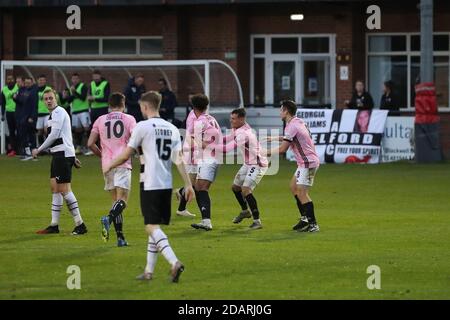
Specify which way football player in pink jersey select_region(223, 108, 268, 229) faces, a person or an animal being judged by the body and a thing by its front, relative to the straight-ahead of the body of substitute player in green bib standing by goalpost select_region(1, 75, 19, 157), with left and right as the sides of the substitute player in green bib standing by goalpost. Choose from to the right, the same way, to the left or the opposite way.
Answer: to the right

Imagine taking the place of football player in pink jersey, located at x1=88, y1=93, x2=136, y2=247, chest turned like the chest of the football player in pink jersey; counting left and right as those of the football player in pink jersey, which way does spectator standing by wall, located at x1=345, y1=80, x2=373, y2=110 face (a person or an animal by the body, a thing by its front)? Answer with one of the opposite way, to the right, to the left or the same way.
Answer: the opposite way

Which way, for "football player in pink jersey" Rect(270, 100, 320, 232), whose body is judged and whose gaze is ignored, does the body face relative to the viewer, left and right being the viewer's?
facing to the left of the viewer

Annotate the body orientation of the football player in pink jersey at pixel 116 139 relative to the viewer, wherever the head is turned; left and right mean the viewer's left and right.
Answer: facing away from the viewer

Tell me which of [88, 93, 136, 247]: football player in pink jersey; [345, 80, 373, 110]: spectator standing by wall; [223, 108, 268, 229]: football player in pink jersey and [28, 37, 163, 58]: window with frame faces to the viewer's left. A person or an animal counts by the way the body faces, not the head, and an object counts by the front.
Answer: [223, 108, 268, 229]: football player in pink jersey

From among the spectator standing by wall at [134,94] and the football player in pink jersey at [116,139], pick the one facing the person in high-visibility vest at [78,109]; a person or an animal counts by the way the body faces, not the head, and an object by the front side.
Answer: the football player in pink jersey

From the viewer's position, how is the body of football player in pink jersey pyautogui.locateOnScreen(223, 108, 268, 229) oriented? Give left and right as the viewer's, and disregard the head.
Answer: facing to the left of the viewer

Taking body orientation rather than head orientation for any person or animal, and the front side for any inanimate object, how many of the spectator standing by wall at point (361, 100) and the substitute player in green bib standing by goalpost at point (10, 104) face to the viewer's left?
0

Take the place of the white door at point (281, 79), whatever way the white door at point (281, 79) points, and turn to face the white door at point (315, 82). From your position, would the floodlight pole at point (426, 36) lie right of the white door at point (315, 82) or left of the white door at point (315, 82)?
right

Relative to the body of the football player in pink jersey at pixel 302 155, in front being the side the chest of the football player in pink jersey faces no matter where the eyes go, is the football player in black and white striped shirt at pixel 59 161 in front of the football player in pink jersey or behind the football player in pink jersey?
in front

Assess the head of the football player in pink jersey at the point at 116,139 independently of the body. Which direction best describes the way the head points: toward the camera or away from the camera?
away from the camera

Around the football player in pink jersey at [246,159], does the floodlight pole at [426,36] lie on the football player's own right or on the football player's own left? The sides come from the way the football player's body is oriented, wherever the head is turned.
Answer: on the football player's own right

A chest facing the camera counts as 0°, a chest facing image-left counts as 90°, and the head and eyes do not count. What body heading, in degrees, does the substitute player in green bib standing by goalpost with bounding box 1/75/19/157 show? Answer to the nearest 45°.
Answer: approximately 0°

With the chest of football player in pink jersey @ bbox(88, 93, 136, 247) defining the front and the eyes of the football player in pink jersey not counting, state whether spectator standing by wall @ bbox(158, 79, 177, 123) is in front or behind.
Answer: in front

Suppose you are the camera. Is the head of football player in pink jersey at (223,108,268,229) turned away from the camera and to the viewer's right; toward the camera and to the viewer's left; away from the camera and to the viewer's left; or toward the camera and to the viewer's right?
toward the camera and to the viewer's left

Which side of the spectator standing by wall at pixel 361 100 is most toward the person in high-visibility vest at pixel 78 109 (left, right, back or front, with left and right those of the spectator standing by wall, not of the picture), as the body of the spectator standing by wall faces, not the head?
right

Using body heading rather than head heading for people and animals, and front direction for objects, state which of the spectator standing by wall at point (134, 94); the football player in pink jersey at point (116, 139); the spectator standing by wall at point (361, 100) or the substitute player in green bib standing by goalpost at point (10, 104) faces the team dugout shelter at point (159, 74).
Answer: the football player in pink jersey
